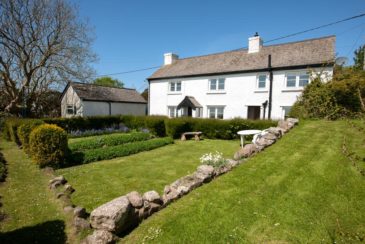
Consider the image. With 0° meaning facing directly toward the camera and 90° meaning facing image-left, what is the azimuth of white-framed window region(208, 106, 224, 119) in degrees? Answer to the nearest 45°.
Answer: approximately 0°

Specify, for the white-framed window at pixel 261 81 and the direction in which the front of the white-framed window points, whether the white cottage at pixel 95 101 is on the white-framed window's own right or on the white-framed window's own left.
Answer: on the white-framed window's own right

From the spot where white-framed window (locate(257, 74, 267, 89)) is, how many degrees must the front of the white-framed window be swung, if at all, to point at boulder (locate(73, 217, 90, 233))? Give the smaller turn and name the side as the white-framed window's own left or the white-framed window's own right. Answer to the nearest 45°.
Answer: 0° — it already faces it

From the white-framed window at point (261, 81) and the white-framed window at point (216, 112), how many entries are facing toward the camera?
2

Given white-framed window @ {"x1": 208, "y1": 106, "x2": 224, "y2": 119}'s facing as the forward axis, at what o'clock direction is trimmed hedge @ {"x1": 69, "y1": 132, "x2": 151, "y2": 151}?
The trimmed hedge is roughly at 1 o'clock from the white-framed window.

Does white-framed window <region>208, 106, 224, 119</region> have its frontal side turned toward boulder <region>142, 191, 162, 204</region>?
yes

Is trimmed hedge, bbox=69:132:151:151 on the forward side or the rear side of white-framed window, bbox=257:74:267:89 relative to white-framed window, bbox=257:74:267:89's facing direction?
on the forward side

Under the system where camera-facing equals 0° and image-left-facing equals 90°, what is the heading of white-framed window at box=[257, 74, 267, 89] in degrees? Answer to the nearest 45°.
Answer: approximately 0°

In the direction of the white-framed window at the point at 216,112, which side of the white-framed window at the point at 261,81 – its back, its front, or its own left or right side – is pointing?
right

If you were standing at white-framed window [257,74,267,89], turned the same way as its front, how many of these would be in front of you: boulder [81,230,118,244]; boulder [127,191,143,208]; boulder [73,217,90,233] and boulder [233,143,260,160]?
4

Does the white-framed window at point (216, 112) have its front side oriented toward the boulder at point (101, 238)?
yes

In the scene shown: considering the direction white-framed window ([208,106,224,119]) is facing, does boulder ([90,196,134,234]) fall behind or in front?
in front
